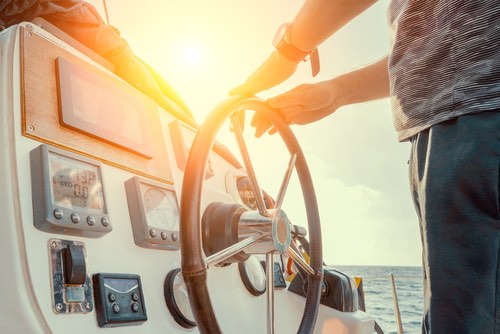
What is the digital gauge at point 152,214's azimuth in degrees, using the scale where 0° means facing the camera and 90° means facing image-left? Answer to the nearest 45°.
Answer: approximately 315°

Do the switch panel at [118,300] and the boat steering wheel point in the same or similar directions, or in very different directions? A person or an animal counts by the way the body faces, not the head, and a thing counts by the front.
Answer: same or similar directions

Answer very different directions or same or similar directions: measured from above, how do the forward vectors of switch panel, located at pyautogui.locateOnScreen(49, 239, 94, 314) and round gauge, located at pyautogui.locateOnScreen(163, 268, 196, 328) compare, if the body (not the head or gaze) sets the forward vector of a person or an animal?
same or similar directions

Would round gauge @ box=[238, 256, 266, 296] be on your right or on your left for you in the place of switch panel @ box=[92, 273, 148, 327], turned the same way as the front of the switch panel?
on your left

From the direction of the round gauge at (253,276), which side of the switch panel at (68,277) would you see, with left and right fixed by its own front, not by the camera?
left

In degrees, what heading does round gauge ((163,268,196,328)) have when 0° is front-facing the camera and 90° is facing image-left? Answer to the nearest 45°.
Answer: approximately 315°

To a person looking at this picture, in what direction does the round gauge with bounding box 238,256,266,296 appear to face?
facing the viewer and to the right of the viewer

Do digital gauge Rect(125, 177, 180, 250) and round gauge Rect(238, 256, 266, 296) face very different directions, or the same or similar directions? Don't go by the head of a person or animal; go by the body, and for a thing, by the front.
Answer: same or similar directions
